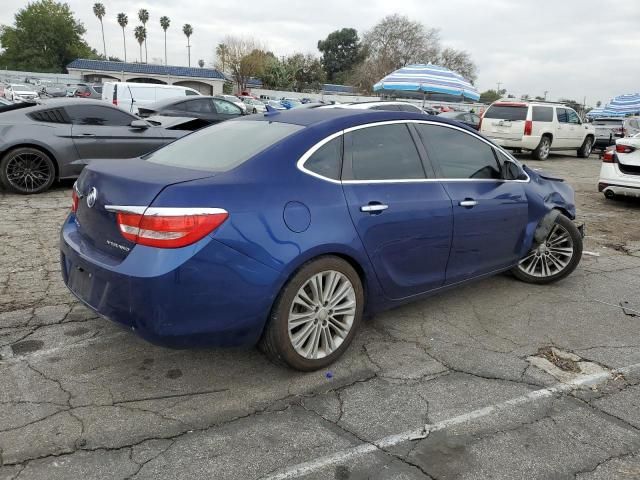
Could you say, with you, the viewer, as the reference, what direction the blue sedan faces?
facing away from the viewer and to the right of the viewer

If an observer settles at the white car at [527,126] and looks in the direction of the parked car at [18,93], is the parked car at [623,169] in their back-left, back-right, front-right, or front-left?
back-left

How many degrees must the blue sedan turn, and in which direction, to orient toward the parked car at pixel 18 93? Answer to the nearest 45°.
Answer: approximately 90° to its left

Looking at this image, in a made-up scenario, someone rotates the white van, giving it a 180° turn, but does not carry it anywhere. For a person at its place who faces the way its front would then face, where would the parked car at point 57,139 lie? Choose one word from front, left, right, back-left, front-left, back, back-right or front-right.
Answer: front-left

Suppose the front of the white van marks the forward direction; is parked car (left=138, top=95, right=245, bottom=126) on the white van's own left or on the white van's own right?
on the white van's own right

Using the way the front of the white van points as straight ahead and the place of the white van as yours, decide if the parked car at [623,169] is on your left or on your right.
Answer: on your right

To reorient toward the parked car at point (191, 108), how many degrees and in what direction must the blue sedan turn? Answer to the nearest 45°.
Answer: approximately 45° to its left

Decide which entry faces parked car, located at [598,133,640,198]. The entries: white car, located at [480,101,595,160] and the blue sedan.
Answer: the blue sedan

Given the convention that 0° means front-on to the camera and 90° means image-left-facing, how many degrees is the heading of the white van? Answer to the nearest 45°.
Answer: approximately 225°

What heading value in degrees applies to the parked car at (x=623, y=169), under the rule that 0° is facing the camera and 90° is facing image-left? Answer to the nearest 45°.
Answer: approximately 225°

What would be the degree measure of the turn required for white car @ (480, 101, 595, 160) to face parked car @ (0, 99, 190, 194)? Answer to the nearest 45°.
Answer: approximately 180°

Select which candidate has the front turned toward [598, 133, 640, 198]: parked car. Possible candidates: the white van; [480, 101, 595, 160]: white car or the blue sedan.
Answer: the blue sedan
